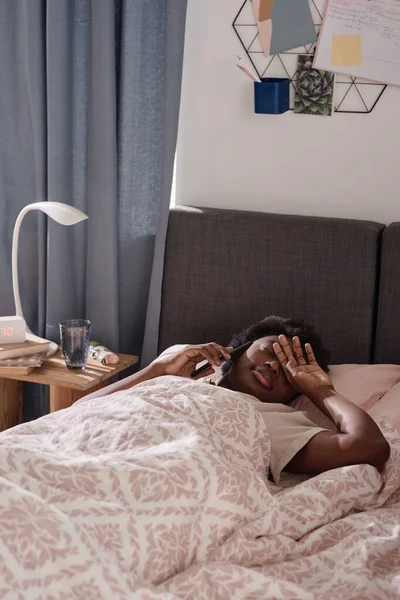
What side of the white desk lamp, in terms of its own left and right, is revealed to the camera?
right

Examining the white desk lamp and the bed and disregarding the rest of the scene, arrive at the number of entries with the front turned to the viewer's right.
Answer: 1

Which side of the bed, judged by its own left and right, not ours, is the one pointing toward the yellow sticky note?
back

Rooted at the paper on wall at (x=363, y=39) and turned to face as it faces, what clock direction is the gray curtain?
The gray curtain is roughly at 3 o'clock from the paper on wall.

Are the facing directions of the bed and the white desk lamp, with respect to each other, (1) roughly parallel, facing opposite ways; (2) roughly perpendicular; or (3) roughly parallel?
roughly perpendicular

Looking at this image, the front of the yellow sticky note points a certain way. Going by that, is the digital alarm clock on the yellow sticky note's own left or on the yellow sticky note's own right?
on the yellow sticky note's own right

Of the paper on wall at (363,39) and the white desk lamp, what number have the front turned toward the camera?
1

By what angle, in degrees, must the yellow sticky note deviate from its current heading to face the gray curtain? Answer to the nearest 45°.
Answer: approximately 90° to its right

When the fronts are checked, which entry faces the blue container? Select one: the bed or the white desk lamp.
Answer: the white desk lamp

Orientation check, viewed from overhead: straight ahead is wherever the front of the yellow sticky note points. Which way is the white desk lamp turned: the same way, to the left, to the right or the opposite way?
to the left

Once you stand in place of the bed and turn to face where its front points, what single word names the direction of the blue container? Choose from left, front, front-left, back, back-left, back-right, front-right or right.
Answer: back
